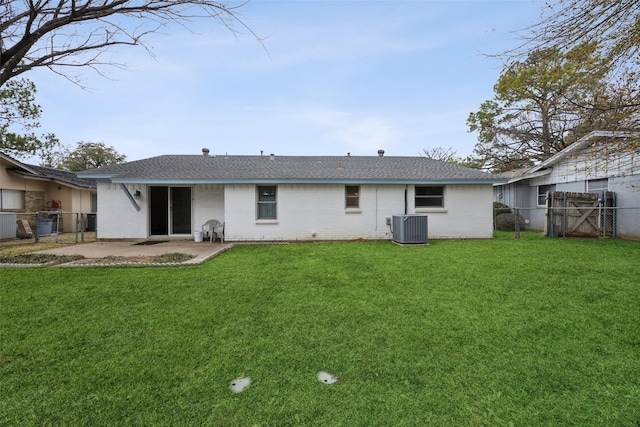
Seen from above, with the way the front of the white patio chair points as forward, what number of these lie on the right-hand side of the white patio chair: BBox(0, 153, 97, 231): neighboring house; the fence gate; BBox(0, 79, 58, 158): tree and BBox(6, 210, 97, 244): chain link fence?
3

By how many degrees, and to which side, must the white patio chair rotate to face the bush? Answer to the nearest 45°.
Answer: approximately 135° to its left

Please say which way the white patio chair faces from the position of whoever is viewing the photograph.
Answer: facing the viewer and to the left of the viewer

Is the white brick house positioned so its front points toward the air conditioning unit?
no

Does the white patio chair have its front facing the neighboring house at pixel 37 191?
no

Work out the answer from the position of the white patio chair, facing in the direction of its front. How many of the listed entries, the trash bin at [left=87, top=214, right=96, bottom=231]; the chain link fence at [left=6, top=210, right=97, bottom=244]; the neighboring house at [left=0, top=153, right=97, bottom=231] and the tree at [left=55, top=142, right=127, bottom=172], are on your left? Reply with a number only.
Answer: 0

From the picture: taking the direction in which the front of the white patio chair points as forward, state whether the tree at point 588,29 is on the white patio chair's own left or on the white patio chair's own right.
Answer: on the white patio chair's own left

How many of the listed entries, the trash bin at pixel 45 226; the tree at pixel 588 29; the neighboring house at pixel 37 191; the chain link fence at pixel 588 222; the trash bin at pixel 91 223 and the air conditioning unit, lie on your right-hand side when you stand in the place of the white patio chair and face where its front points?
3

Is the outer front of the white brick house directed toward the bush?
no

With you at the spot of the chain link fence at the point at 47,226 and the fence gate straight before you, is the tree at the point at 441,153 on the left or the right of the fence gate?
left

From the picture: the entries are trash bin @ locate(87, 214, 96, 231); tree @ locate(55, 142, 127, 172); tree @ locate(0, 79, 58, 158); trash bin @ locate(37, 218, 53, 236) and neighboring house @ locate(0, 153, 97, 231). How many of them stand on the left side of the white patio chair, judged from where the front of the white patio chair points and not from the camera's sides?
0

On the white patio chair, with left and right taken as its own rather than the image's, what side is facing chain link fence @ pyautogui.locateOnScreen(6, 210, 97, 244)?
right

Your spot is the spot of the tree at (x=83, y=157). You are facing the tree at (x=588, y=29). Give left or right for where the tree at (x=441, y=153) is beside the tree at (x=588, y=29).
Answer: left

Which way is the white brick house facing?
away from the camera
